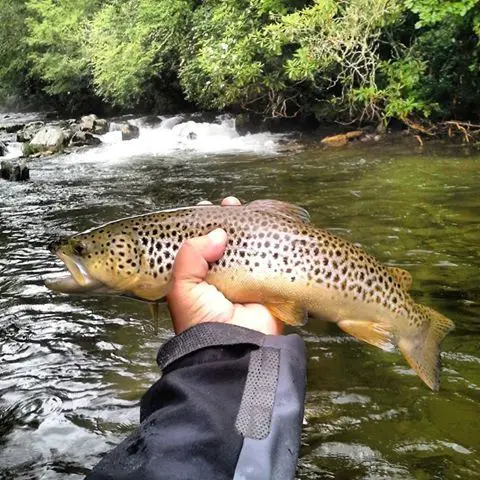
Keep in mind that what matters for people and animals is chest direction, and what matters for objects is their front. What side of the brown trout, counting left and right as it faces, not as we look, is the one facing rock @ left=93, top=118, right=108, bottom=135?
right

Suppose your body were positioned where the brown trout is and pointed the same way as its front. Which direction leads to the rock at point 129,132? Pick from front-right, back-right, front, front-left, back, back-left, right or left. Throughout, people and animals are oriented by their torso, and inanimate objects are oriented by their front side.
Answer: right

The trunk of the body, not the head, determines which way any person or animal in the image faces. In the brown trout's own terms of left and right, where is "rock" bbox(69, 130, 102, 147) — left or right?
on its right

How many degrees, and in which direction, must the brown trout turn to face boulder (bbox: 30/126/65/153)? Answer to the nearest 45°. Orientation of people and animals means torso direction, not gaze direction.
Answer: approximately 90° to its right

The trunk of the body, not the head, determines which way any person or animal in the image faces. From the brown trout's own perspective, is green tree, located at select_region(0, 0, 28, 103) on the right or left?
on its right

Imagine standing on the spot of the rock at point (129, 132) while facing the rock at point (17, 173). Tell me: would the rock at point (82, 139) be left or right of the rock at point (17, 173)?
right

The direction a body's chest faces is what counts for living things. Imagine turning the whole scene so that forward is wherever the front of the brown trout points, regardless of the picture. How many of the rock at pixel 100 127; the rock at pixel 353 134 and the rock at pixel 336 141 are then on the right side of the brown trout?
3

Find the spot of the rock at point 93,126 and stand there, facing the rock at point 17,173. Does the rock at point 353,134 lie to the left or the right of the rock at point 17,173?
left

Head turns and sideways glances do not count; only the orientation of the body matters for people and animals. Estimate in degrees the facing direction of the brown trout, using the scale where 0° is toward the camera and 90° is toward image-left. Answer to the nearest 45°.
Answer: approximately 90°

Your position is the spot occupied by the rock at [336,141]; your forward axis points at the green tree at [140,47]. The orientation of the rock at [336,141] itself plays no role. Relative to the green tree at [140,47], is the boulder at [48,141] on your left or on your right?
left

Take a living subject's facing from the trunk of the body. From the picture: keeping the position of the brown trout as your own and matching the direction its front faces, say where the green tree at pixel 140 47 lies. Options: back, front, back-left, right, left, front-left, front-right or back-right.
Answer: right

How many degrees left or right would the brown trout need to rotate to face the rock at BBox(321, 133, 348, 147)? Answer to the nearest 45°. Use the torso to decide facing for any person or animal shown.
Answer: approximately 90° to its right

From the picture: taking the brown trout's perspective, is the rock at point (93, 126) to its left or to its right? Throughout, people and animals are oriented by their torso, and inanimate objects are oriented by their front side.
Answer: on its right
